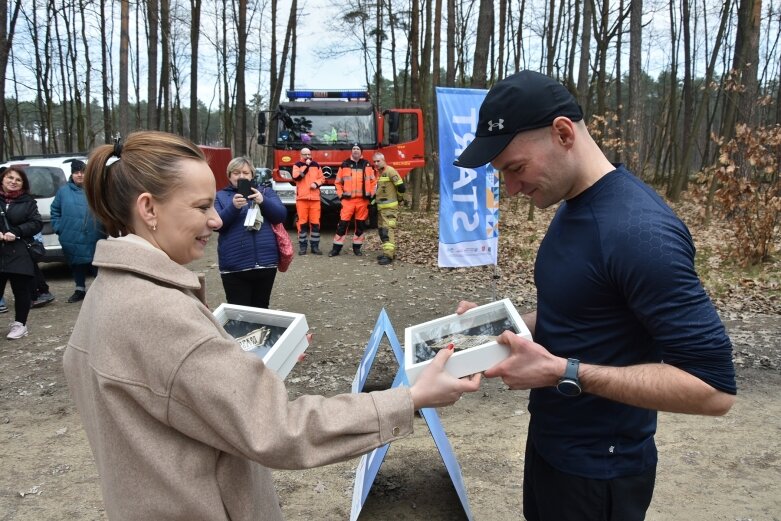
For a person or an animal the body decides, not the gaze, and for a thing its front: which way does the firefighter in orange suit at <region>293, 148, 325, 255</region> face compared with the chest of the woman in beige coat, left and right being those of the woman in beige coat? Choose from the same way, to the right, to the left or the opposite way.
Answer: to the right

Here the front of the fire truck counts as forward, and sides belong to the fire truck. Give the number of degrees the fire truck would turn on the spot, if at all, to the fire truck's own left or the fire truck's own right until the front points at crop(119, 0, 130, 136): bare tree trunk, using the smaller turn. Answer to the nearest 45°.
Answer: approximately 135° to the fire truck's own right

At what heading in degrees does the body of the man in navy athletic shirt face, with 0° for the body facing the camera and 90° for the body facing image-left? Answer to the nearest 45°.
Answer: approximately 90°

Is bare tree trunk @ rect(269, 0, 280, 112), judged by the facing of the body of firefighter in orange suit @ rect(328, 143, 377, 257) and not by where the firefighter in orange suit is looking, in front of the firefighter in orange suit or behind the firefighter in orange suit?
behind

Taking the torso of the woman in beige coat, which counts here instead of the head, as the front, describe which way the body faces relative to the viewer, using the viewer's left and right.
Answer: facing to the right of the viewer

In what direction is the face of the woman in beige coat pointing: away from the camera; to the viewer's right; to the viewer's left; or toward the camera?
to the viewer's right

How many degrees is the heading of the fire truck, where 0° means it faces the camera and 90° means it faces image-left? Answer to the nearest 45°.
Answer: approximately 0°
